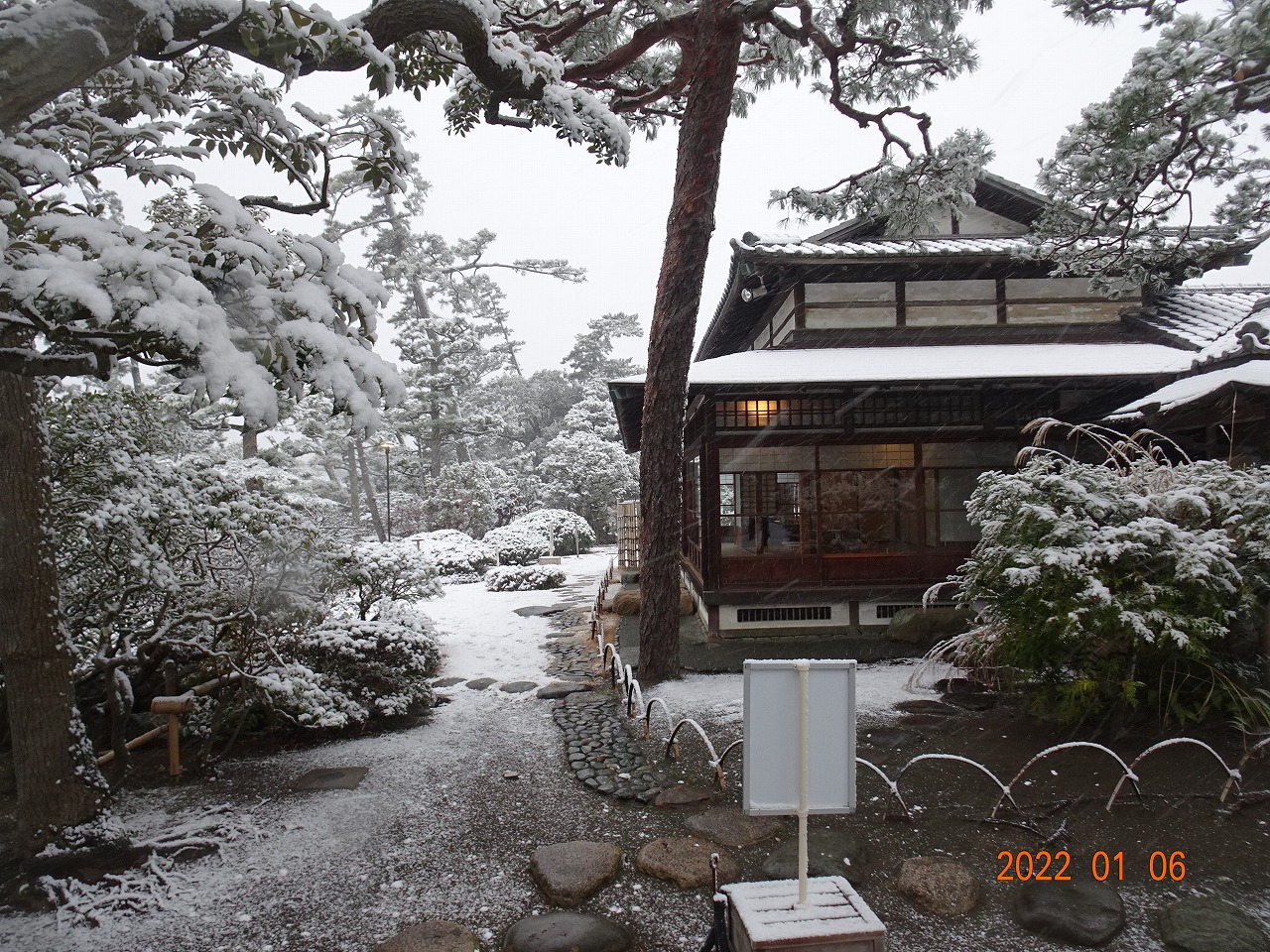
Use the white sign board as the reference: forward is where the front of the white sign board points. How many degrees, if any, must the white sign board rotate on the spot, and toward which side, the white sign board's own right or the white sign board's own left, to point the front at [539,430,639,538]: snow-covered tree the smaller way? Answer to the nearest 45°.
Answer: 0° — it already faces it

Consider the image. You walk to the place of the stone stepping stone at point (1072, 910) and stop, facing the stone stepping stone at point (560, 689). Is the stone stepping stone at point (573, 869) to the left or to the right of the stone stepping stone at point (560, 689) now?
left

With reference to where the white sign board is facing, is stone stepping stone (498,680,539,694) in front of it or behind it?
in front

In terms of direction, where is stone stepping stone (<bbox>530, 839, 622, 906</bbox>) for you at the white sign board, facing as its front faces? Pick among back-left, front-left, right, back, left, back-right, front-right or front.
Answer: front-left

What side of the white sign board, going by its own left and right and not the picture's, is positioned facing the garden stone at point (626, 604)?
front

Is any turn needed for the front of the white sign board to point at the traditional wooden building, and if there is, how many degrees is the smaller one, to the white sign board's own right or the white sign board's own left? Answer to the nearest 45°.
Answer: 0° — it already faces it

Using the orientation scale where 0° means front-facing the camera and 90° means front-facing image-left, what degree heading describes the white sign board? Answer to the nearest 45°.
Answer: approximately 180°

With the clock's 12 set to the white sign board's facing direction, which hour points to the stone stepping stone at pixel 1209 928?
The stone stepping stone is roughly at 2 o'clock from the white sign board.

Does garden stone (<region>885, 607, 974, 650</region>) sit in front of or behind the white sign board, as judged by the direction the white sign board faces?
in front

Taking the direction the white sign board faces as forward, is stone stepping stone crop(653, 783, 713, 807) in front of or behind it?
in front

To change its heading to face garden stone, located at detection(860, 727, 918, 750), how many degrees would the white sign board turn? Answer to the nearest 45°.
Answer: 0° — it already faces it

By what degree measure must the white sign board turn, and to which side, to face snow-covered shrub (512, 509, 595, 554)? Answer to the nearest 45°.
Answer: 0° — it already faces it
